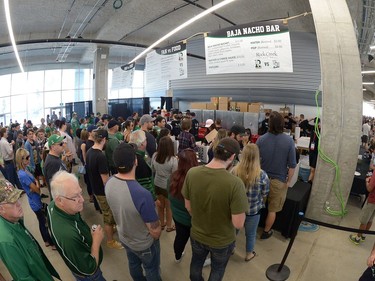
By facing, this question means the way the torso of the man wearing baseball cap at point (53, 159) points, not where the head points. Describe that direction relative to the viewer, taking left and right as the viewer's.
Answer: facing to the right of the viewer

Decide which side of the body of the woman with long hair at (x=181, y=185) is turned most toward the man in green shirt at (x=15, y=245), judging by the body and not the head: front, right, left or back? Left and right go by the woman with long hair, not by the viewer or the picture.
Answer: back

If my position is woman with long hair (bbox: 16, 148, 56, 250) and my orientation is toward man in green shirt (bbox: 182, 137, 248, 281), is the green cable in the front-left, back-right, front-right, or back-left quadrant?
front-left

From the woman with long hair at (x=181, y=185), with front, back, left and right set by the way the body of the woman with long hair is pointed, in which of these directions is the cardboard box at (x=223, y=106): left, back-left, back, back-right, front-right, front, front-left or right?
front-left

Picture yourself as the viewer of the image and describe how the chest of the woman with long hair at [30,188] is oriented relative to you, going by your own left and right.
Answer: facing to the right of the viewer

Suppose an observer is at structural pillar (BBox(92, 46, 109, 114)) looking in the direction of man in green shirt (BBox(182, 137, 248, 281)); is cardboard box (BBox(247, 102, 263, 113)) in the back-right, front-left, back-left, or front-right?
front-left

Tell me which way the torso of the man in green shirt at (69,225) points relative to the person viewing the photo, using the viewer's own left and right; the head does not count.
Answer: facing to the right of the viewer

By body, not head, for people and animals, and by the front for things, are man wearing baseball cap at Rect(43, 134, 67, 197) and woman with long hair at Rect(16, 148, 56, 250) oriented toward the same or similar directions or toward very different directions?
same or similar directions

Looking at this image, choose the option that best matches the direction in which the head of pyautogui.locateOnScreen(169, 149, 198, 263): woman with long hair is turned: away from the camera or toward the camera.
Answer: away from the camera

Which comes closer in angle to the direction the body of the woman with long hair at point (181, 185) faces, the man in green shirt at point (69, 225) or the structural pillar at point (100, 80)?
the structural pillar

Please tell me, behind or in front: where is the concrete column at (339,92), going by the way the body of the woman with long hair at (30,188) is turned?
in front

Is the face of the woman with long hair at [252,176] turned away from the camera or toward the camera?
away from the camera
